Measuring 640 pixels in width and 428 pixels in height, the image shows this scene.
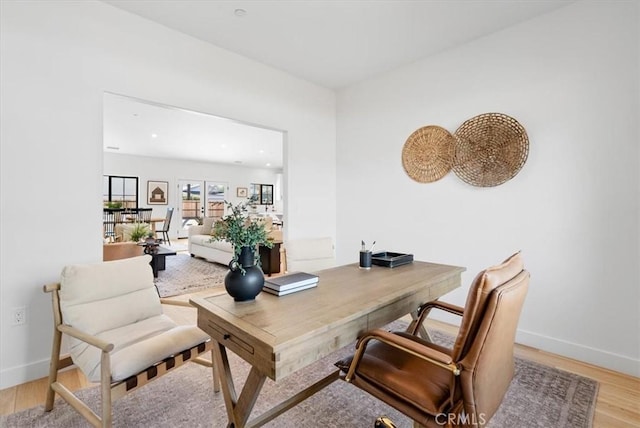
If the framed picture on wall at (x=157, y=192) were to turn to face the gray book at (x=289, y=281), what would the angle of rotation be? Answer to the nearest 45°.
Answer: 0° — it already faces it

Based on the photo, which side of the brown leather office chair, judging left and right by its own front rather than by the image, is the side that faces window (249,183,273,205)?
front

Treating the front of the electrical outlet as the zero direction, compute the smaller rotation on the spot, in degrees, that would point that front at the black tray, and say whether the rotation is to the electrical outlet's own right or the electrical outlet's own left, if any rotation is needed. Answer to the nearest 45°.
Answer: approximately 45° to the electrical outlet's own left

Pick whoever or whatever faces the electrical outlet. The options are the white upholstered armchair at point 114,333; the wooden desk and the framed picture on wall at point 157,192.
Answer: the framed picture on wall

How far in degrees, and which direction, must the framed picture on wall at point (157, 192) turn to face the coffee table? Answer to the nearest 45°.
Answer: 0° — it already faces it

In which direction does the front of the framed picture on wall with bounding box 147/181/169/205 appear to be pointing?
toward the camera

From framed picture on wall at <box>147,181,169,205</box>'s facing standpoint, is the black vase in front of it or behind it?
in front

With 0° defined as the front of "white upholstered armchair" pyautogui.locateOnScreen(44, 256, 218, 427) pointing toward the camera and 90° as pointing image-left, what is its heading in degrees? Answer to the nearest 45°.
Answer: approximately 315°

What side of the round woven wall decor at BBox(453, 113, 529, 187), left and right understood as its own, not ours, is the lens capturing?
front

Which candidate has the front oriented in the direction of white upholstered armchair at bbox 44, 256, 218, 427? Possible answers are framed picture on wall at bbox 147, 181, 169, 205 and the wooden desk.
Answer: the framed picture on wall

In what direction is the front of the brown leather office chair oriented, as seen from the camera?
facing away from the viewer and to the left of the viewer

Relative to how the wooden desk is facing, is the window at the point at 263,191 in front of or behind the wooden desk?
behind

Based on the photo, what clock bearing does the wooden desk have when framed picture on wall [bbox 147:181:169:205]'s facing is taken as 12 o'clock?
The wooden desk is roughly at 12 o'clock from the framed picture on wall.

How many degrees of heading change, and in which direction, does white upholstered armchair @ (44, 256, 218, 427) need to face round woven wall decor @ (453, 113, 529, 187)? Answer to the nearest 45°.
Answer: approximately 45° to its left
